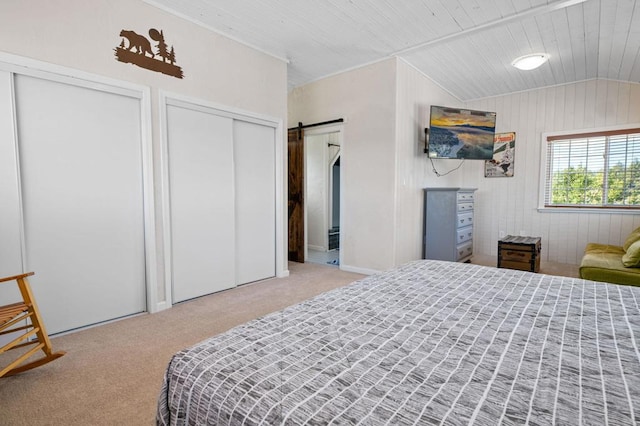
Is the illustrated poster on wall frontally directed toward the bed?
yes

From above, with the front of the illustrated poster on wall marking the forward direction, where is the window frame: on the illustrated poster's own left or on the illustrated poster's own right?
on the illustrated poster's own left

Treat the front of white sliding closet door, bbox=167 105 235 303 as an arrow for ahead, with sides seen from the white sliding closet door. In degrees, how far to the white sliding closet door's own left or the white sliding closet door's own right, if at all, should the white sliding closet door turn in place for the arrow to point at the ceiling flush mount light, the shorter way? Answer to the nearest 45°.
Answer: approximately 45° to the white sliding closet door's own left

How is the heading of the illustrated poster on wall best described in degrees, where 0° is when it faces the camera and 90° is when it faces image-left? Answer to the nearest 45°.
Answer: approximately 0°

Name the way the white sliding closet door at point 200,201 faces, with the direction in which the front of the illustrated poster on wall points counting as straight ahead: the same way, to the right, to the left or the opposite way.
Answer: to the left

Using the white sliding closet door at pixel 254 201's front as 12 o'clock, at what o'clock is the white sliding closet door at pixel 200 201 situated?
the white sliding closet door at pixel 200 201 is roughly at 3 o'clock from the white sliding closet door at pixel 254 201.
